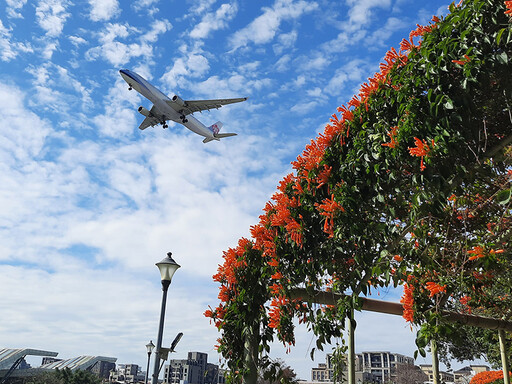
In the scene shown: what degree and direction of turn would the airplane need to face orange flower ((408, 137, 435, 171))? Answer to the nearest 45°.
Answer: approximately 45° to its left

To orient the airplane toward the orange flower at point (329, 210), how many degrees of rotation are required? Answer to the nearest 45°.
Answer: approximately 45° to its left

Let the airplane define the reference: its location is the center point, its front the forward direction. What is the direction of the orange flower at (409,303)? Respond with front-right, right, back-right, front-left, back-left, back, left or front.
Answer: front-left

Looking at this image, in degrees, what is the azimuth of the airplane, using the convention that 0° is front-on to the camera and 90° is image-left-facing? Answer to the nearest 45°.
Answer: approximately 45°

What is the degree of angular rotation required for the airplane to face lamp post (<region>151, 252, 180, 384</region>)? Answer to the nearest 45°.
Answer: approximately 45° to its left
